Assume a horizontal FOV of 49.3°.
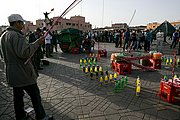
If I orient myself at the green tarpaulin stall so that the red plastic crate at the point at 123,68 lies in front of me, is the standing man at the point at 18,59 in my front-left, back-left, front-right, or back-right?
front-right

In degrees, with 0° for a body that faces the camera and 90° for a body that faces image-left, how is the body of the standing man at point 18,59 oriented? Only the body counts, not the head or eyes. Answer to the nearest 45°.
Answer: approximately 225°

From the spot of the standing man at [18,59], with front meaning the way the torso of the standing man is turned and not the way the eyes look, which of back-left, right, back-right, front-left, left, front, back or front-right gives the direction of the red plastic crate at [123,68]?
front

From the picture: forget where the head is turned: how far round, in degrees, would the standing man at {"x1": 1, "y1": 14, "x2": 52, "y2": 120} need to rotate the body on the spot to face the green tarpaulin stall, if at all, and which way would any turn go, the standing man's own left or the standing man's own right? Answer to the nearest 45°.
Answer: approximately 45° to the standing man's own left

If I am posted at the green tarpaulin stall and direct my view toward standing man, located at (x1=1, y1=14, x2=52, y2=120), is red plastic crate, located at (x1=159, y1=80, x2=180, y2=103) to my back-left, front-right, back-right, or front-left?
front-left

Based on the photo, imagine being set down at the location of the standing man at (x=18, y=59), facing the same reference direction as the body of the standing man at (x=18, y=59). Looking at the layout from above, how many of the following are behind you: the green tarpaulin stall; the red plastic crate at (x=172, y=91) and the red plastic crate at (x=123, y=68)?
0

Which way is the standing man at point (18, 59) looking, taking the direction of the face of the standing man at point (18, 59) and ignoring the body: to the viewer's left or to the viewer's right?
to the viewer's right

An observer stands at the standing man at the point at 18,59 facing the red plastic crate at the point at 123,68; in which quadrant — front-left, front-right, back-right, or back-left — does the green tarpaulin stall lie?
front-left

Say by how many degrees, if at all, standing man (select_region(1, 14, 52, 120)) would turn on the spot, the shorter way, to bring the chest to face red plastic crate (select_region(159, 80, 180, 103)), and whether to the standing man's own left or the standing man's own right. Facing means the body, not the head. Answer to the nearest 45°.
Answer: approximately 45° to the standing man's own right
